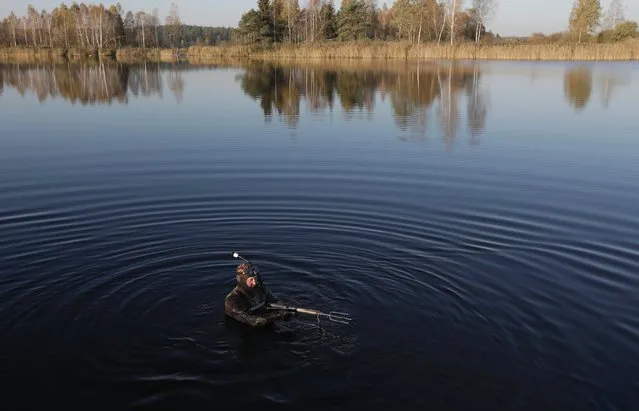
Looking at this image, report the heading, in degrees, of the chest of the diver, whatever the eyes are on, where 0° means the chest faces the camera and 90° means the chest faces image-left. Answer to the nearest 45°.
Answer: approximately 315°
